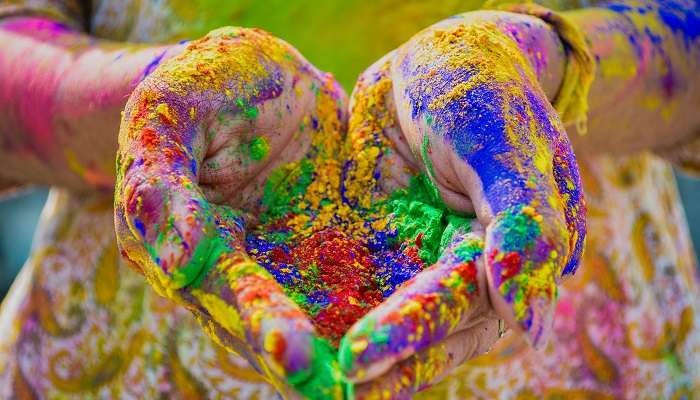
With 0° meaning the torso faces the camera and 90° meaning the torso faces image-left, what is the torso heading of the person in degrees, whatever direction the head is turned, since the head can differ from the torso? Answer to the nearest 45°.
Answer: approximately 0°
